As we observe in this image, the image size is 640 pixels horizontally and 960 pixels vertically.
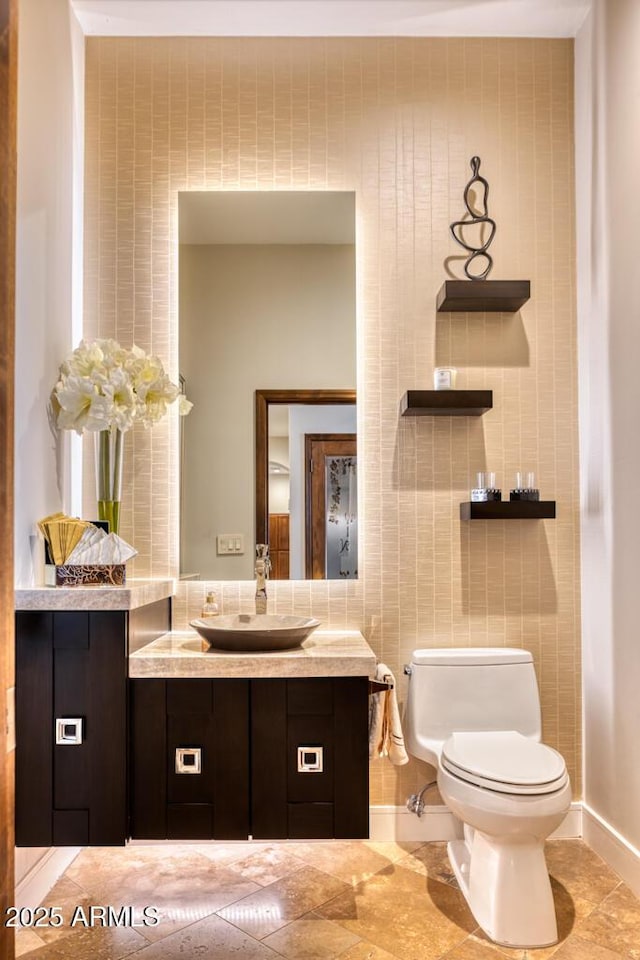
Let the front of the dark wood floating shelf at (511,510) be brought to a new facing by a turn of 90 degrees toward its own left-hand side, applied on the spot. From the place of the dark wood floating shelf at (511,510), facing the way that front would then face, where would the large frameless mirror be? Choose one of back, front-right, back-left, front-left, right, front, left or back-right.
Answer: back

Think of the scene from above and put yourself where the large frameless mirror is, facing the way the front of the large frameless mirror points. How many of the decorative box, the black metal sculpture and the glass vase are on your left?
1

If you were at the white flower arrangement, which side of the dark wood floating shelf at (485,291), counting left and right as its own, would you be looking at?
right
